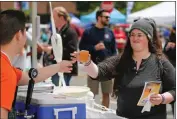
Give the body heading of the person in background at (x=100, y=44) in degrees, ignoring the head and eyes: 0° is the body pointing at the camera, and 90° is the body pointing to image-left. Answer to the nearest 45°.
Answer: approximately 315°

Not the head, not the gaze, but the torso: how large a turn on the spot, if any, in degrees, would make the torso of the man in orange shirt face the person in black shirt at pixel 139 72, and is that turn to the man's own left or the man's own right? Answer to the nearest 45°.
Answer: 0° — they already face them

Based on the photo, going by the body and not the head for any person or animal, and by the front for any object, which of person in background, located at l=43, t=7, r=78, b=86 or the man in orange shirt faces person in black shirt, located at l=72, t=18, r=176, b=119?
the man in orange shirt

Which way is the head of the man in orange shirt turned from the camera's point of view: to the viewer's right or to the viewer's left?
to the viewer's right

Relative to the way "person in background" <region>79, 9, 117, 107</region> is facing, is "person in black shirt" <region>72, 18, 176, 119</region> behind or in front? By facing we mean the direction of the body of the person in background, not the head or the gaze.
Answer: in front

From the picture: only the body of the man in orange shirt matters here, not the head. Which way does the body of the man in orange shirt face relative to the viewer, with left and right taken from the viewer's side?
facing away from the viewer and to the right of the viewer

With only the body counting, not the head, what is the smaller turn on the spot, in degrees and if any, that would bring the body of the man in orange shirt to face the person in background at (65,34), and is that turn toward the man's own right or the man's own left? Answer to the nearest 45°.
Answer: approximately 45° to the man's own left

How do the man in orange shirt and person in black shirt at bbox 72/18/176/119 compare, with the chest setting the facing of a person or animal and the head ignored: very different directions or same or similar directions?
very different directions

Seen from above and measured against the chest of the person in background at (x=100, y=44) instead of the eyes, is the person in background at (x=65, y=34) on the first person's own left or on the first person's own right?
on the first person's own right
